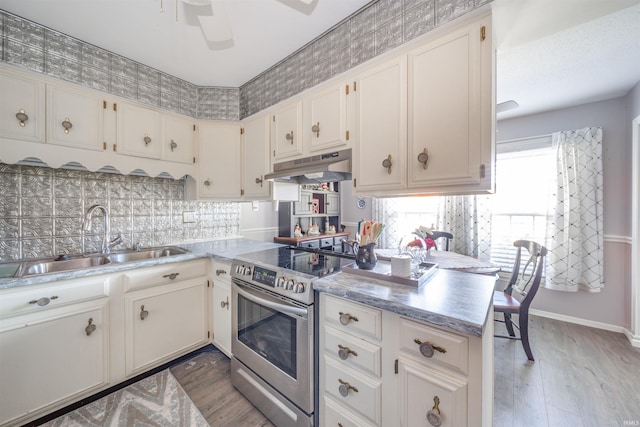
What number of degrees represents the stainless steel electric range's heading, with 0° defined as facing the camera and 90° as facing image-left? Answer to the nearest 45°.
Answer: approximately 45°

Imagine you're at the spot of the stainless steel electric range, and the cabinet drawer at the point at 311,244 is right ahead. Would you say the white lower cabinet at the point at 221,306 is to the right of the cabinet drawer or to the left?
left

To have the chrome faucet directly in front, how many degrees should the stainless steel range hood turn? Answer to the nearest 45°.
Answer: approximately 45° to its right

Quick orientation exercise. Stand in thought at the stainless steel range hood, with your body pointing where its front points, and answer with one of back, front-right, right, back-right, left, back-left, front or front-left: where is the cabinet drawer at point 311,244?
back-right

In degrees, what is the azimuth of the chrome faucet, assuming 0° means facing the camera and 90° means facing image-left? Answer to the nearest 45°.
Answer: approximately 45°

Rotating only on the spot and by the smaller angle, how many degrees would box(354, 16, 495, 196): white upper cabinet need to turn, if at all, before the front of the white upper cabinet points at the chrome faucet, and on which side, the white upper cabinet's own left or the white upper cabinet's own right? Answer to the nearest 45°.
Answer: approximately 45° to the white upper cabinet's own right

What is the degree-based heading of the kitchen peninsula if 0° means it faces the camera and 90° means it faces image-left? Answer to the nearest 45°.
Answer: approximately 45°
